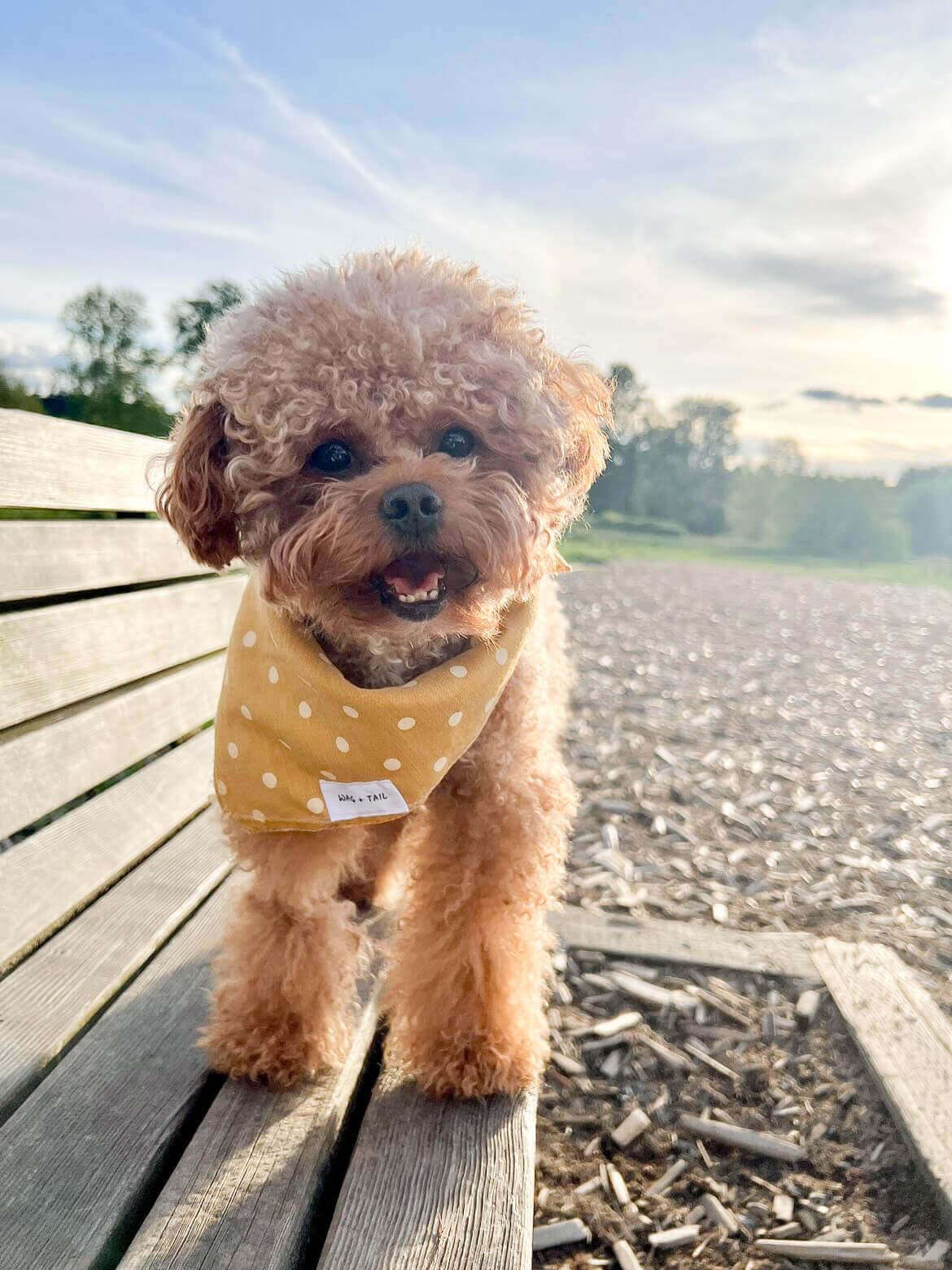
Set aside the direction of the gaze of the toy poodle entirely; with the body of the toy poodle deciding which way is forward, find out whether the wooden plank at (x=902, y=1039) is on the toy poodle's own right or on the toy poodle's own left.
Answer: on the toy poodle's own left

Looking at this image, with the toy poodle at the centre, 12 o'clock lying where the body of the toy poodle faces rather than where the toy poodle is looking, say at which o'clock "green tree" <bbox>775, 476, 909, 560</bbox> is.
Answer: The green tree is roughly at 7 o'clock from the toy poodle.

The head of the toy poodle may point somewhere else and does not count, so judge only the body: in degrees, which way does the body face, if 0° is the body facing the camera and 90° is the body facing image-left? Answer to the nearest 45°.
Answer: approximately 0°

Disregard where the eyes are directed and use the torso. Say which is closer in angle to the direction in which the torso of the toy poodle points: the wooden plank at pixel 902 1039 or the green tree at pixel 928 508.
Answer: the wooden plank

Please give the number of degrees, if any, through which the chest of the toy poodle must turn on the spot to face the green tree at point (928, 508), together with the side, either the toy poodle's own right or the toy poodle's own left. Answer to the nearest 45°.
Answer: approximately 135° to the toy poodle's own left

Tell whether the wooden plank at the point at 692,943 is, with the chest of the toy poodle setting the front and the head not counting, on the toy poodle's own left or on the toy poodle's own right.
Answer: on the toy poodle's own left
